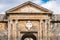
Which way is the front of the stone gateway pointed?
toward the camera
